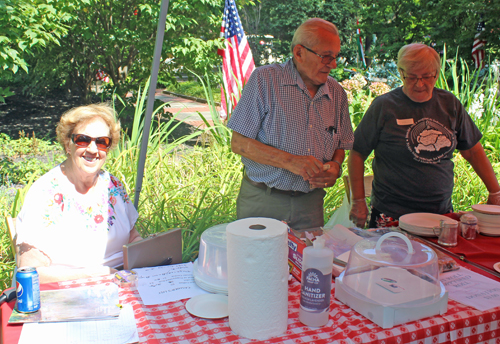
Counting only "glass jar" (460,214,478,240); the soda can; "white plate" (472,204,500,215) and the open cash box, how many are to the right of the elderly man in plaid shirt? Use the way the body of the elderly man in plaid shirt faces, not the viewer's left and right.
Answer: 2

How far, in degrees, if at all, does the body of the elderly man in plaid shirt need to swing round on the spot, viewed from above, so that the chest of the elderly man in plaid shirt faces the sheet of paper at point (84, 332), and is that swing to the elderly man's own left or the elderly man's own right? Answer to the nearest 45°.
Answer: approximately 90° to the elderly man's own right

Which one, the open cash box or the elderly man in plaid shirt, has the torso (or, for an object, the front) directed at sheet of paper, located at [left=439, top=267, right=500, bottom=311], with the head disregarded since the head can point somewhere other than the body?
the elderly man in plaid shirt

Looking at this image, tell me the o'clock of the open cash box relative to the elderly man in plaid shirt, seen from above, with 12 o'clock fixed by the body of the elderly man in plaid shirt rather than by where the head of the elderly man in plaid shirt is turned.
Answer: The open cash box is roughly at 3 o'clock from the elderly man in plaid shirt.

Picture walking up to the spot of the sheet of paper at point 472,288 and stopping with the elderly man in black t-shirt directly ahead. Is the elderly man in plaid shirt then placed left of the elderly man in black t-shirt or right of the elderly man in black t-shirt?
left

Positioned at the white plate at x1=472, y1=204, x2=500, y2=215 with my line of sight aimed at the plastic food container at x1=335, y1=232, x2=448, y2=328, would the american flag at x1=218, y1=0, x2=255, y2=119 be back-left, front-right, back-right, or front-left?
back-right

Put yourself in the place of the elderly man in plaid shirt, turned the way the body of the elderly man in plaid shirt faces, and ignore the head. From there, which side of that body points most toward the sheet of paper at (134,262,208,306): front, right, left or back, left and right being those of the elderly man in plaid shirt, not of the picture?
right

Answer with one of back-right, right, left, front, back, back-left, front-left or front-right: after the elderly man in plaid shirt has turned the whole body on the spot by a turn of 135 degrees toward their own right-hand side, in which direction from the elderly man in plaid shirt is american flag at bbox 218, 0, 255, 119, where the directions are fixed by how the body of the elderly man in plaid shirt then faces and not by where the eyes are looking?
right

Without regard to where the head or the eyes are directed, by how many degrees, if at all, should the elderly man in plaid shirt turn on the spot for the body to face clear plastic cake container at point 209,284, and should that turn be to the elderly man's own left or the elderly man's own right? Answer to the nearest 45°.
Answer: approximately 45° to the elderly man's own right

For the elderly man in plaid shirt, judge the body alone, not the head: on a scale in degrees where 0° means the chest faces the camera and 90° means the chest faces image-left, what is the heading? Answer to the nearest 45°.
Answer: approximately 315°
